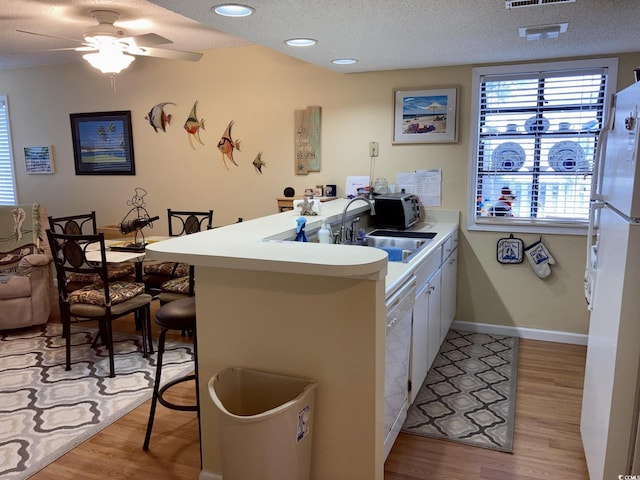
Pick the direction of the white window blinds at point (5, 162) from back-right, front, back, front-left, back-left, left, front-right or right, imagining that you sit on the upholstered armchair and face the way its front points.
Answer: back

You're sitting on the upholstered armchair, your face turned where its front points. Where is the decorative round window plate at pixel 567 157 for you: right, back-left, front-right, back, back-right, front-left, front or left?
front-left

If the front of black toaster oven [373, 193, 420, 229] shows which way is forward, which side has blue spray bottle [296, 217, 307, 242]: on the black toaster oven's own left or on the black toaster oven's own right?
on the black toaster oven's own right

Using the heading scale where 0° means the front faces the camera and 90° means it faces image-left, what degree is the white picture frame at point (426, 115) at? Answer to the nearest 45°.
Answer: approximately 0°

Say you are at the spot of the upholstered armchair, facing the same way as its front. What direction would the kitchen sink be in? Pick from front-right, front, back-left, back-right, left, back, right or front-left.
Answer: front-left

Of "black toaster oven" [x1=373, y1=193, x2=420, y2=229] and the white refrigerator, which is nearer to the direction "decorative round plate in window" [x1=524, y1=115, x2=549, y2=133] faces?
the white refrigerator

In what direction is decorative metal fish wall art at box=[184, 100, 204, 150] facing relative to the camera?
to the viewer's left

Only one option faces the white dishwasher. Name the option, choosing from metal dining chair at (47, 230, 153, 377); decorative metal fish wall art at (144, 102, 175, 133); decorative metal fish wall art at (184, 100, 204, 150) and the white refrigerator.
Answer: the white refrigerator

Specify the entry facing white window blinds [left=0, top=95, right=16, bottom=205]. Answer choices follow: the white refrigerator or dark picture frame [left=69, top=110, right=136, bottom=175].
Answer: the white refrigerator

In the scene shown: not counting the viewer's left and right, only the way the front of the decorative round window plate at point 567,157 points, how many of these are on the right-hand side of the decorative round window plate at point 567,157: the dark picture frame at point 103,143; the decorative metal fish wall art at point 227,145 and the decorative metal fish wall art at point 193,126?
3

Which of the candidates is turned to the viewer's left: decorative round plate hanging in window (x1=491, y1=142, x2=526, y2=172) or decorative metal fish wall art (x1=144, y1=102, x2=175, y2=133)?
the decorative metal fish wall art

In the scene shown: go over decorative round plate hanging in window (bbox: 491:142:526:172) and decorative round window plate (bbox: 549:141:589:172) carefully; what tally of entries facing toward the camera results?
2
